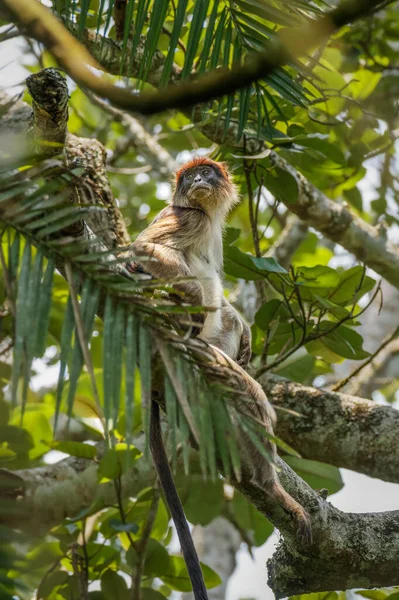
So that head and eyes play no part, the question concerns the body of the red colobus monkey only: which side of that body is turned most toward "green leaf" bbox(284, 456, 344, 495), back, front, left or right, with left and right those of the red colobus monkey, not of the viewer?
left

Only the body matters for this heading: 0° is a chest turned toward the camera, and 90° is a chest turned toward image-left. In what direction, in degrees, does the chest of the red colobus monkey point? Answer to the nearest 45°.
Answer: approximately 315°
